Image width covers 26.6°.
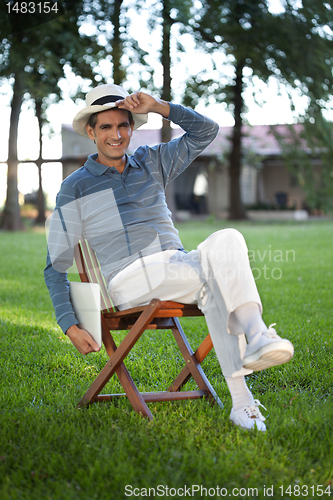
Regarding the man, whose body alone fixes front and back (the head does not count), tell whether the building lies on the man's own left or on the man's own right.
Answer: on the man's own left

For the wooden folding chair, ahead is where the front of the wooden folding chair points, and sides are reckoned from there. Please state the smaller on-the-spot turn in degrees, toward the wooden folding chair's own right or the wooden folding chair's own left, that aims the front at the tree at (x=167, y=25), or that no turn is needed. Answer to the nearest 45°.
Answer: approximately 135° to the wooden folding chair's own left

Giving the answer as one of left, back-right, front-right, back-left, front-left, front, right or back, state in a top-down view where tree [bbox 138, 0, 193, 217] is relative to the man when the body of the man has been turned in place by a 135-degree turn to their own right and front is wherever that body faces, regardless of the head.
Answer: right

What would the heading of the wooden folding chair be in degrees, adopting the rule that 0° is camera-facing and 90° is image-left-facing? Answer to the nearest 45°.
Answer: approximately 315°

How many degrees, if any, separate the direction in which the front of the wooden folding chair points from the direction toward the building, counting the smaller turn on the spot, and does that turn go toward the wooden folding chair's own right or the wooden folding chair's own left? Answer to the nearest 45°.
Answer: approximately 135° to the wooden folding chair's own left
